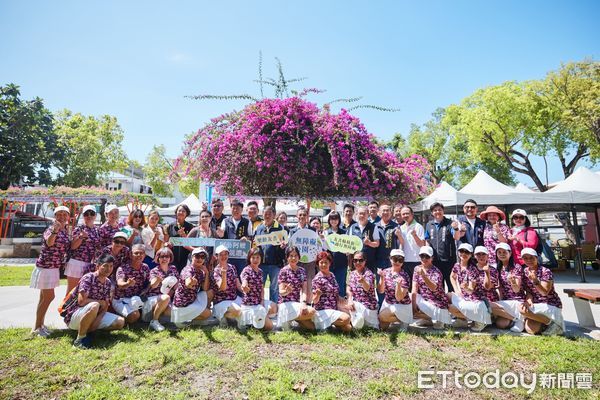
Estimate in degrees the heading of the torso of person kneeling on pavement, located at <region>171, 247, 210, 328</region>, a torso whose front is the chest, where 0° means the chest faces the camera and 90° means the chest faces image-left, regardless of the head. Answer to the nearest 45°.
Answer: approximately 315°

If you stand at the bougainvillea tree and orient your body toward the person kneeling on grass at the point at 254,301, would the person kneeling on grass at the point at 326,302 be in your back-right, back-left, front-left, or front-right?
front-left

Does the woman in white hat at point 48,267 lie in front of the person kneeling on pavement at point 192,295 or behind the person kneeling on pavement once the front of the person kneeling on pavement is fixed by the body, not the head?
behind

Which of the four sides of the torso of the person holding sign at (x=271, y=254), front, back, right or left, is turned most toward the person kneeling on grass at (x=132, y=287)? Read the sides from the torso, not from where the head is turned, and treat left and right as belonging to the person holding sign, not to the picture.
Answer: right

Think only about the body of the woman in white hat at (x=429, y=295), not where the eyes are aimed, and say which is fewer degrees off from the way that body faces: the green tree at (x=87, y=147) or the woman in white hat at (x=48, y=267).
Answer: the woman in white hat

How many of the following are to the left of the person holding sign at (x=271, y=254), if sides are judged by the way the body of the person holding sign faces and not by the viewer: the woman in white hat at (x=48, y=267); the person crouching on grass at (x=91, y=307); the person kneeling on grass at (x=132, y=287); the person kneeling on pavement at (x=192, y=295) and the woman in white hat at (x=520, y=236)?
1

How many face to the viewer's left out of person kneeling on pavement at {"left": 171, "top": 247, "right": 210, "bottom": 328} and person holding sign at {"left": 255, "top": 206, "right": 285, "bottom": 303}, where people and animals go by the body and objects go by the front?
0
